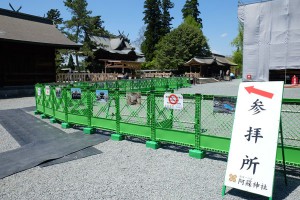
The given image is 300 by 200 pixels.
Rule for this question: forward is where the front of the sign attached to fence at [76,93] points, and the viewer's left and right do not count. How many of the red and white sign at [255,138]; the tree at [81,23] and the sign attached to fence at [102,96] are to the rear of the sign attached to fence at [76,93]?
1

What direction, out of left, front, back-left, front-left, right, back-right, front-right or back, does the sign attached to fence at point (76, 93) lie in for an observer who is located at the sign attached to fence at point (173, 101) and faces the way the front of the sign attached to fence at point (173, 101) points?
back-right

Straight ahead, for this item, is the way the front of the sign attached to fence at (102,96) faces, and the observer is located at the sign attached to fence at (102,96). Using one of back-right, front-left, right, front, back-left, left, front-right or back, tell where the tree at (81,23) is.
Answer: back

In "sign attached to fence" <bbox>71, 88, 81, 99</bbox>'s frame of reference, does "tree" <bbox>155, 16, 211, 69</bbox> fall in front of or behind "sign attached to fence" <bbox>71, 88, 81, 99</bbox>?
behind

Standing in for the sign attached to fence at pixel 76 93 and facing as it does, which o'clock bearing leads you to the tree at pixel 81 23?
The tree is roughly at 6 o'clock from the sign attached to fence.

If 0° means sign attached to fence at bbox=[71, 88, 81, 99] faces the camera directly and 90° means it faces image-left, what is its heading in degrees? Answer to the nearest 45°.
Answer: approximately 0°

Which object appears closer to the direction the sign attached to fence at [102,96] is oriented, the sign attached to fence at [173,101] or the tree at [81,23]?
the sign attached to fence

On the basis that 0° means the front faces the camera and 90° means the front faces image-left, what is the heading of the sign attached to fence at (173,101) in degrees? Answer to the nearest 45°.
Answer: approximately 0°

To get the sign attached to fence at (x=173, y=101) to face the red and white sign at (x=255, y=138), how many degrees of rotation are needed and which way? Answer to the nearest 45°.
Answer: approximately 45° to its left
